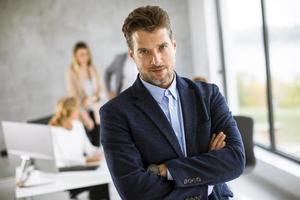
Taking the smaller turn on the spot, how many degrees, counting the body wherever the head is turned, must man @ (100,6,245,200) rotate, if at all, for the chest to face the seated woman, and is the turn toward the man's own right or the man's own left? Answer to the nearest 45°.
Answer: approximately 135° to the man's own right

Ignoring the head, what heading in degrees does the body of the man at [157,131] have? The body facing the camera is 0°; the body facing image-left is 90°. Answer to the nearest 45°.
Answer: approximately 0°

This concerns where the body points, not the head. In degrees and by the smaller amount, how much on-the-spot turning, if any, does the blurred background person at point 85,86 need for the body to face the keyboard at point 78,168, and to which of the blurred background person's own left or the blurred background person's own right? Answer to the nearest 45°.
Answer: approximately 45° to the blurred background person's own right

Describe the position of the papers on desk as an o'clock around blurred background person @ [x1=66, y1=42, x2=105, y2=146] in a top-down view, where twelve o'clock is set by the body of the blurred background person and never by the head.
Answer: The papers on desk is roughly at 2 o'clock from the blurred background person.

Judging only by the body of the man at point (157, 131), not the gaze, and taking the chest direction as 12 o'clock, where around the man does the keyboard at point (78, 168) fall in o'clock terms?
The keyboard is roughly at 5 o'clock from the man.

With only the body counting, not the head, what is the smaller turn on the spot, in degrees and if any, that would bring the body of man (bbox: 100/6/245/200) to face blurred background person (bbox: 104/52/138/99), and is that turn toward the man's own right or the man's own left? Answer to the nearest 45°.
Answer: approximately 180°

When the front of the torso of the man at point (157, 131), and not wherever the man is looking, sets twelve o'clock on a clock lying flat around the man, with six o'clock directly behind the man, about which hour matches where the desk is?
The desk is roughly at 5 o'clock from the man.

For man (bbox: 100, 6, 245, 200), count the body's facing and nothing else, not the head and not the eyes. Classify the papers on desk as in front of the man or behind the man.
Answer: behind
